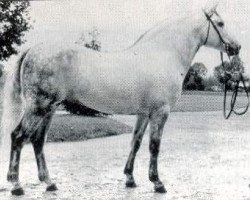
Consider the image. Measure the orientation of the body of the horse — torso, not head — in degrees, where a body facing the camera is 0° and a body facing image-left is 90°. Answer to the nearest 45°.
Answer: approximately 270°

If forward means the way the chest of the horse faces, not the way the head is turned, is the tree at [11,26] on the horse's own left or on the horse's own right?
on the horse's own left
